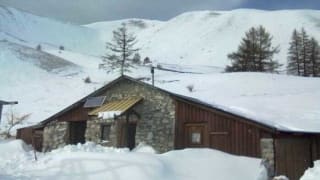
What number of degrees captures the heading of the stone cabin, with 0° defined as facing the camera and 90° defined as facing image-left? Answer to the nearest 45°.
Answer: approximately 45°

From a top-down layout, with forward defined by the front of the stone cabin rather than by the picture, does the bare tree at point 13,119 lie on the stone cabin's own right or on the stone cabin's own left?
on the stone cabin's own right
